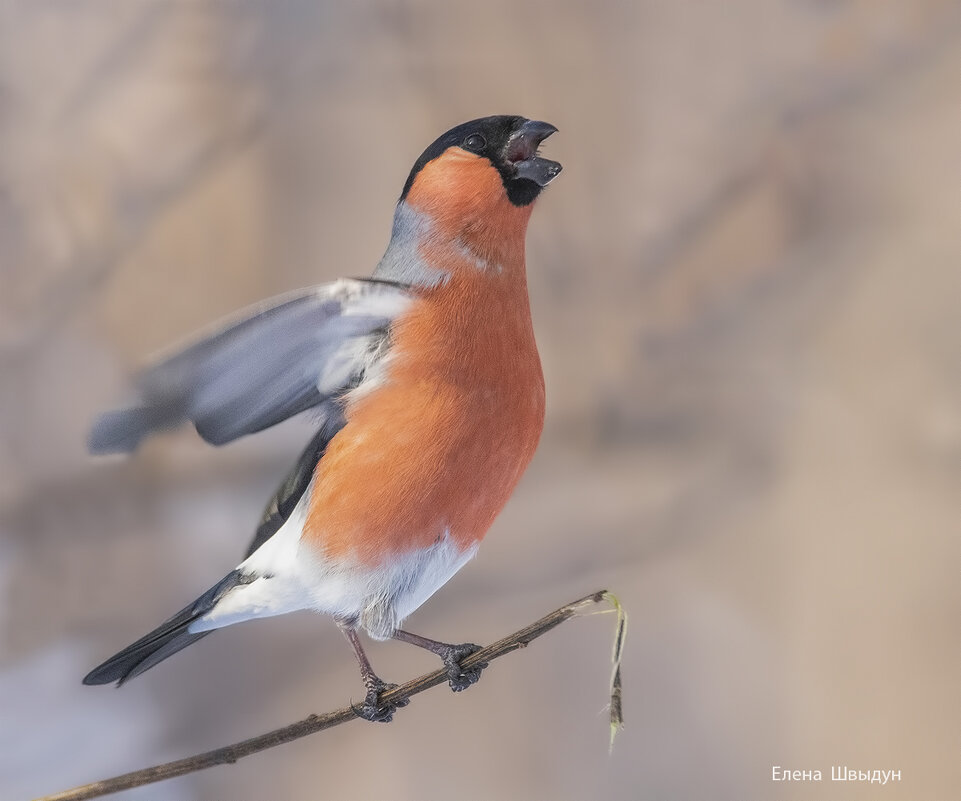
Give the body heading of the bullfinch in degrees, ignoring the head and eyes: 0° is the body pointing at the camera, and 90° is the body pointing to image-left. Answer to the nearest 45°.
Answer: approximately 270°
